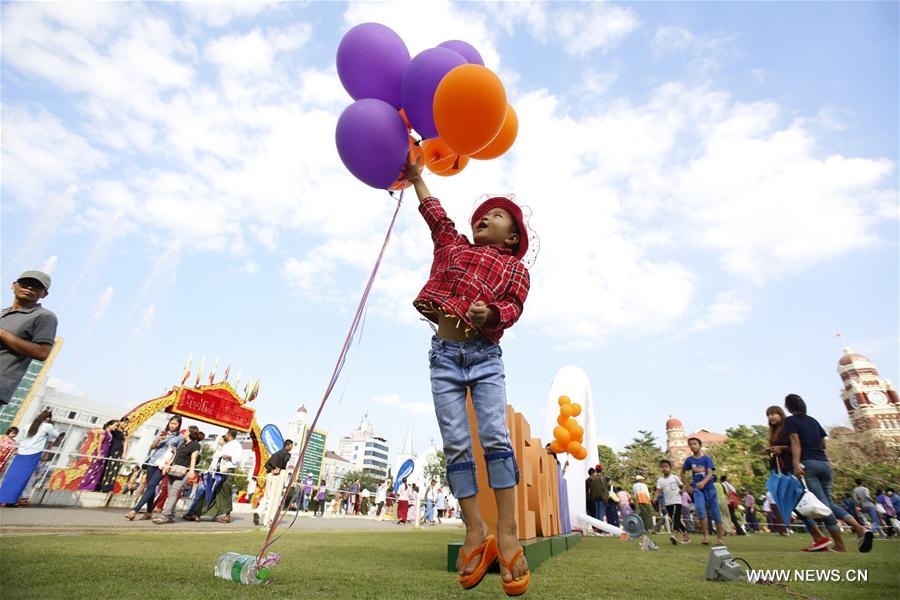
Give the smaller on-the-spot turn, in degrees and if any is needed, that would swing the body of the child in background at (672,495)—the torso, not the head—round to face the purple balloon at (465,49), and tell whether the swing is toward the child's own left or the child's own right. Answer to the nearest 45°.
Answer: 0° — they already face it

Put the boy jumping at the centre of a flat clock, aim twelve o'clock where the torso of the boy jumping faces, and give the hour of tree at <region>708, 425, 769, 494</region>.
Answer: The tree is roughly at 7 o'clock from the boy jumping.

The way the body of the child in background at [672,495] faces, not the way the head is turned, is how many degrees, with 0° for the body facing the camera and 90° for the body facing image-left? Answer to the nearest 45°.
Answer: approximately 0°

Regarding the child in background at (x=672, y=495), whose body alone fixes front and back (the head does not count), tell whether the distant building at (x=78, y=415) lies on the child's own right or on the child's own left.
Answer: on the child's own right

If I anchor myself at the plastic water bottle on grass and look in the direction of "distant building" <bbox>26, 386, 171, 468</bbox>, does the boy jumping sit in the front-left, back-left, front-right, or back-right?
back-right

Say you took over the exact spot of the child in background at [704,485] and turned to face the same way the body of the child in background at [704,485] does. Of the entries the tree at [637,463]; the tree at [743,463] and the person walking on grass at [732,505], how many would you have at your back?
3

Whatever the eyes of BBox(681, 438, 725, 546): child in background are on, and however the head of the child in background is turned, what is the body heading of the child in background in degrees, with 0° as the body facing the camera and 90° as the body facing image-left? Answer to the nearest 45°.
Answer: approximately 0°

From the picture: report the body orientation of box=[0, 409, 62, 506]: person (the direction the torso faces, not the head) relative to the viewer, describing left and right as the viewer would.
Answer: facing to the right of the viewer
